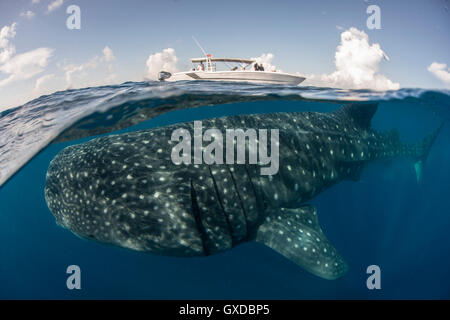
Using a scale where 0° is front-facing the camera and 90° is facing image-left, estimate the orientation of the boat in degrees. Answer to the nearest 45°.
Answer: approximately 270°

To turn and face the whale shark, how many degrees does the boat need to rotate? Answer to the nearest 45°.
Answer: approximately 90° to its right
